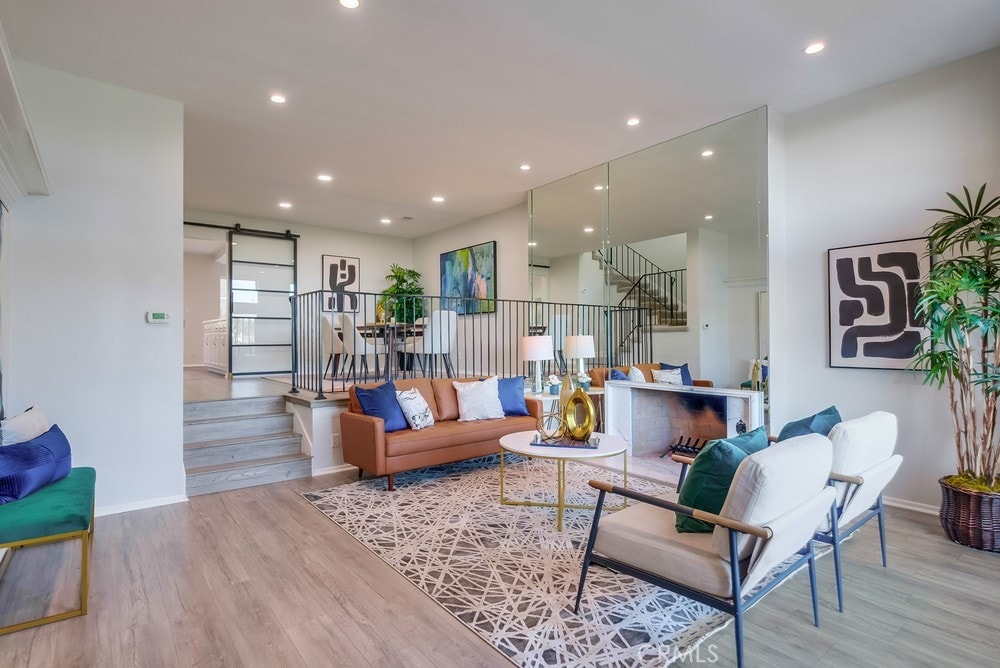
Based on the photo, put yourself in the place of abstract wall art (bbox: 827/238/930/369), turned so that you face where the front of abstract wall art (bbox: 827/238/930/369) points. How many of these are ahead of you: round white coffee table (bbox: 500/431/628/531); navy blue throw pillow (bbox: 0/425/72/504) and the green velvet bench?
3

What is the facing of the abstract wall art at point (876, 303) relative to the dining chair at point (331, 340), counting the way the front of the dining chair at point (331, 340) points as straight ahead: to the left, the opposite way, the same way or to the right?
the opposite way

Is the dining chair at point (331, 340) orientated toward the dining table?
yes

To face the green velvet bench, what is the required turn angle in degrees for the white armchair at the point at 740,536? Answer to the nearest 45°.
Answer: approximately 45° to its left

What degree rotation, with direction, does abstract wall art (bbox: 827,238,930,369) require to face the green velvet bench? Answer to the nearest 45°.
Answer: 0° — it already faces it

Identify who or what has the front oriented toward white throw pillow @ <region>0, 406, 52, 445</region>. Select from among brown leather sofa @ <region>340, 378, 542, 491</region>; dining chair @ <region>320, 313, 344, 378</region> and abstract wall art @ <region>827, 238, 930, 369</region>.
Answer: the abstract wall art

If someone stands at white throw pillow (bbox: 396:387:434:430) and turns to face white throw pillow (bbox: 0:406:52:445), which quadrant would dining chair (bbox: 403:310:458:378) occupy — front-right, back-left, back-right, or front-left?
back-right

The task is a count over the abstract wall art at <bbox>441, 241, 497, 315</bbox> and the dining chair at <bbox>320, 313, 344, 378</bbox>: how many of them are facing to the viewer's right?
1

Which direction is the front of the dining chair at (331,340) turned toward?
to the viewer's right
